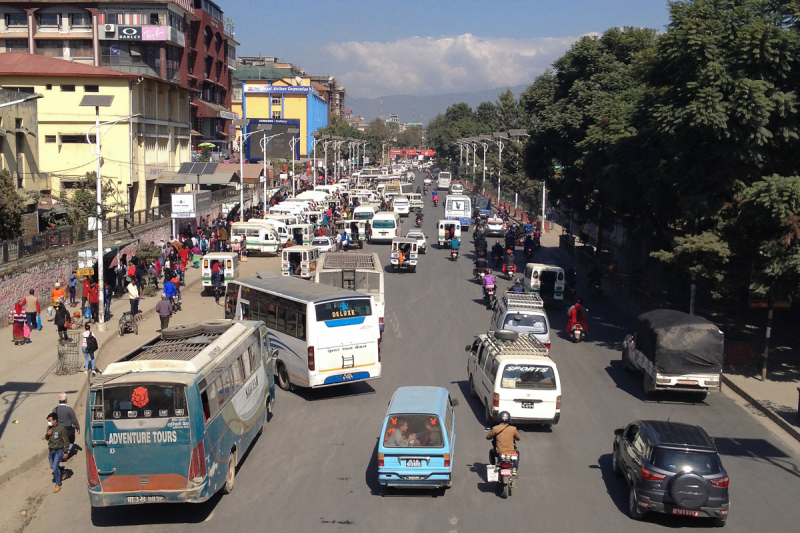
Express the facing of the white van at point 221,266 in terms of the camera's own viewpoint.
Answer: facing away from the viewer

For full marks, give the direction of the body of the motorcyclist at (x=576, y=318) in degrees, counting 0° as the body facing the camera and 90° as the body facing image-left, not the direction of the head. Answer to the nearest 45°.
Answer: approximately 180°

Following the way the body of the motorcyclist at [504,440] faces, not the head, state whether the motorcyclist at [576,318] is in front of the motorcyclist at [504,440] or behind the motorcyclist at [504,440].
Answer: in front

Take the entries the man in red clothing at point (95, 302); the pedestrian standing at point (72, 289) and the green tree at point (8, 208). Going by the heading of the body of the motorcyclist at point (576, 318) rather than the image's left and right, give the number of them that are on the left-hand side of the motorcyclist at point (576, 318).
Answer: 3

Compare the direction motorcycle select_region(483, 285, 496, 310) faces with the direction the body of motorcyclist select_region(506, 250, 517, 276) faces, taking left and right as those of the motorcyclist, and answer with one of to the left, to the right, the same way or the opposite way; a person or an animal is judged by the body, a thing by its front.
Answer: the same way

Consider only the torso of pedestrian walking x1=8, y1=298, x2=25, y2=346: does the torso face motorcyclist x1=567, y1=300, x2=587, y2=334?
no

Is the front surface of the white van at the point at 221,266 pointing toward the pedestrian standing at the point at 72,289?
no

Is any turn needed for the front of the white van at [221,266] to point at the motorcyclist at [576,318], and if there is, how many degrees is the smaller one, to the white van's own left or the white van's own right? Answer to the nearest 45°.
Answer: approximately 135° to the white van's own right
